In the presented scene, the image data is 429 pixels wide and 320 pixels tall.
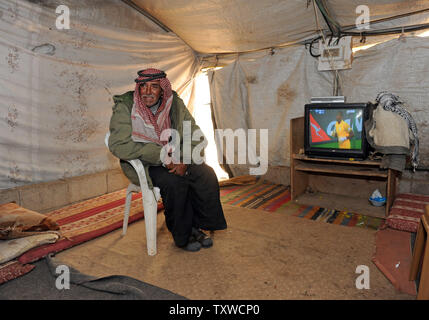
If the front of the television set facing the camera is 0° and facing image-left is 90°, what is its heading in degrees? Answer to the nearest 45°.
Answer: approximately 0°

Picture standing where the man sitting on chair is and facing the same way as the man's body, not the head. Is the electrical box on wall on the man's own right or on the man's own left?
on the man's own left

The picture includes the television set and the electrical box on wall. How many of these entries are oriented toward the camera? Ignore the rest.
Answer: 2

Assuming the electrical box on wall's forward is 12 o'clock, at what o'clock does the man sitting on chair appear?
The man sitting on chair is roughly at 1 o'clock from the electrical box on wall.

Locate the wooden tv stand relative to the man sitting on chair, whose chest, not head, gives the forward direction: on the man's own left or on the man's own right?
on the man's own left

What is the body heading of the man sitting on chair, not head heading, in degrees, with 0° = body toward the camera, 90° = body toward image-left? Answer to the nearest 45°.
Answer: approximately 315°

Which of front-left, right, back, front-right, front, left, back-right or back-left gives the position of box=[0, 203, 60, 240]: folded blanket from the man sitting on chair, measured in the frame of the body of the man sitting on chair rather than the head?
back-right

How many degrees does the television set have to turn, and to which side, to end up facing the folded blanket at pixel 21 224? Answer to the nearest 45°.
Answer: approximately 45° to its right
